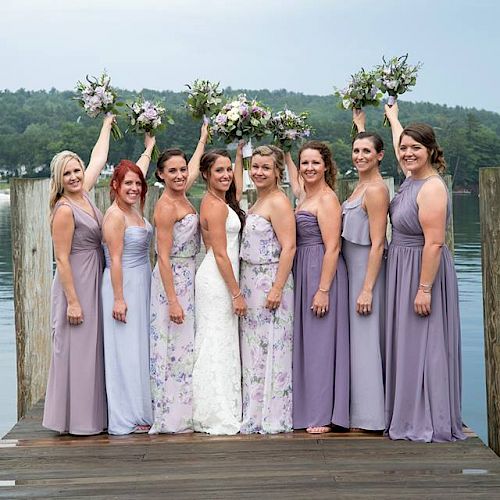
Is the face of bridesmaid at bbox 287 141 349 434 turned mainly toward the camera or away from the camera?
toward the camera

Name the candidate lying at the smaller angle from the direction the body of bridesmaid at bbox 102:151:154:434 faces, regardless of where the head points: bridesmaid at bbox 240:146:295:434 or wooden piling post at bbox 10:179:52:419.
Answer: the bridesmaid

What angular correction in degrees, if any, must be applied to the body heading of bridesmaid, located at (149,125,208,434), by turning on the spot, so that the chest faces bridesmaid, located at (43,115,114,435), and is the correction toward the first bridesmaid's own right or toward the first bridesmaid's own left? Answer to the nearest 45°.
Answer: approximately 135° to the first bridesmaid's own right

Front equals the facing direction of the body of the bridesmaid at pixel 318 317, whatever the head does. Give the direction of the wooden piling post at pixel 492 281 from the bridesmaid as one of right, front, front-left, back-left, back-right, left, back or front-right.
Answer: back-left

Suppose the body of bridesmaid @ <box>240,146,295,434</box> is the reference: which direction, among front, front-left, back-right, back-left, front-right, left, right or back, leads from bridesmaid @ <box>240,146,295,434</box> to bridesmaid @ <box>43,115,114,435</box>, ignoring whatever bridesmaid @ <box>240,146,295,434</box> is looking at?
front-right

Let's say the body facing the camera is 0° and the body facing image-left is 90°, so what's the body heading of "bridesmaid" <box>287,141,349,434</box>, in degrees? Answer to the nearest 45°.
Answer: approximately 45°

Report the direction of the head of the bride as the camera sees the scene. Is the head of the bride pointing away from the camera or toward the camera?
toward the camera

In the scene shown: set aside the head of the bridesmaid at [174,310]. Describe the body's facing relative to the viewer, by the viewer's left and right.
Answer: facing the viewer and to the right of the viewer

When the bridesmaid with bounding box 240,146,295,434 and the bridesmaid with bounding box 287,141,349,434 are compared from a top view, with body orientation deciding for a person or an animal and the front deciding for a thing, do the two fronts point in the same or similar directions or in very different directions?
same or similar directions
